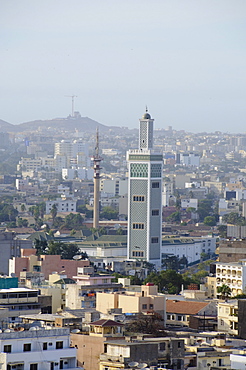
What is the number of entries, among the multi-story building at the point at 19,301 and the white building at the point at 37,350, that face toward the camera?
2

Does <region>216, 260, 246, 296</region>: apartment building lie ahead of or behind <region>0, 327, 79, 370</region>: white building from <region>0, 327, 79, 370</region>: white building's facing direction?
behind

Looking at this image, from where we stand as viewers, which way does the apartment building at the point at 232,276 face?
facing the viewer and to the left of the viewer

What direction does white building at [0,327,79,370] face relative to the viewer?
toward the camera

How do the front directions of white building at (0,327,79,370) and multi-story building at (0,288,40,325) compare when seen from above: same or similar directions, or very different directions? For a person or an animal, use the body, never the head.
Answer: same or similar directions

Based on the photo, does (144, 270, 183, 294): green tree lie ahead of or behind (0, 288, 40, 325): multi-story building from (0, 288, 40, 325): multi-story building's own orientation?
behind

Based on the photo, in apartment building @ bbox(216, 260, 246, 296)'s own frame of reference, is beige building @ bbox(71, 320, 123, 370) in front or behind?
in front

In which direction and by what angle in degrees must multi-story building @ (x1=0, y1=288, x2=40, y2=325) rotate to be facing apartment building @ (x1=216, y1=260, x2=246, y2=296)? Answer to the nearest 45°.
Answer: approximately 135° to its left

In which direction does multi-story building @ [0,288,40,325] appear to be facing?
toward the camera

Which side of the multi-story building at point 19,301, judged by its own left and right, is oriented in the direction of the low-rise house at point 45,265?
back
